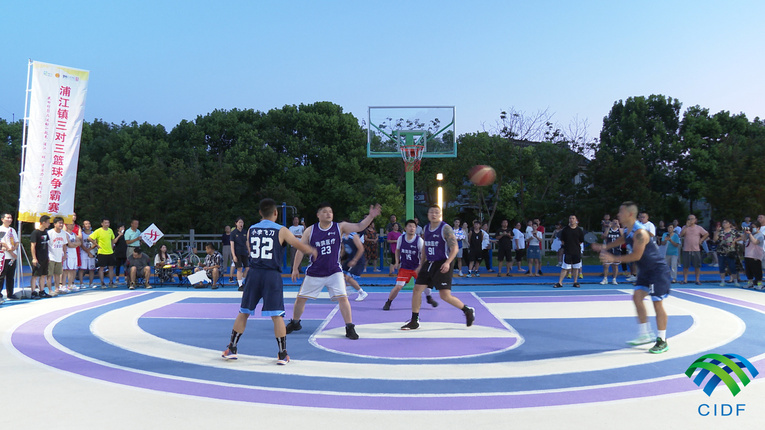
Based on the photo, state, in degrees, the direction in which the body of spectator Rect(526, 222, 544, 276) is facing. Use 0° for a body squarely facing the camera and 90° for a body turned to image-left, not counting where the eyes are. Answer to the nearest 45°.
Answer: approximately 0°

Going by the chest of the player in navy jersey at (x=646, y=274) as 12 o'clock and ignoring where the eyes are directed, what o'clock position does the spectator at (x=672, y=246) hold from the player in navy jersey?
The spectator is roughly at 3 o'clock from the player in navy jersey.

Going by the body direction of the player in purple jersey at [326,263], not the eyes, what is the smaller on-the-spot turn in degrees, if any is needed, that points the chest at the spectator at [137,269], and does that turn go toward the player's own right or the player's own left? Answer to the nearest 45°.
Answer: approximately 135° to the player's own right

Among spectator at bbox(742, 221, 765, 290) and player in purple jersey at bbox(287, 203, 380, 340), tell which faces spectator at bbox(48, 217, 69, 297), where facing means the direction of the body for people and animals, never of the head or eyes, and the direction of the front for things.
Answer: spectator at bbox(742, 221, 765, 290)

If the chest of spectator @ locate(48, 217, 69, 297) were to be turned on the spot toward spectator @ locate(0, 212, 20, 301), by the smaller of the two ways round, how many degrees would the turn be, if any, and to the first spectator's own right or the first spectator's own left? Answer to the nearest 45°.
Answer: approximately 90° to the first spectator's own right

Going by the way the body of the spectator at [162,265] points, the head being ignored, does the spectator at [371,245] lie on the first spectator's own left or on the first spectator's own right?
on the first spectator's own left

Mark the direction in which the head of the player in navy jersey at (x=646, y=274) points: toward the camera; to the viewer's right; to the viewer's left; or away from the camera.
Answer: to the viewer's left

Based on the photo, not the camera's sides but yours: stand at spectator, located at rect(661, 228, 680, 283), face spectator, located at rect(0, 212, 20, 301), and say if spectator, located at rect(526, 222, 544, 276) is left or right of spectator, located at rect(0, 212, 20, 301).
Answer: right

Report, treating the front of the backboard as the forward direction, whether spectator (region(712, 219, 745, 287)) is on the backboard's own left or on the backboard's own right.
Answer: on the backboard's own left

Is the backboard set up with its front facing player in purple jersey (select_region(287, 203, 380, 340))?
yes
